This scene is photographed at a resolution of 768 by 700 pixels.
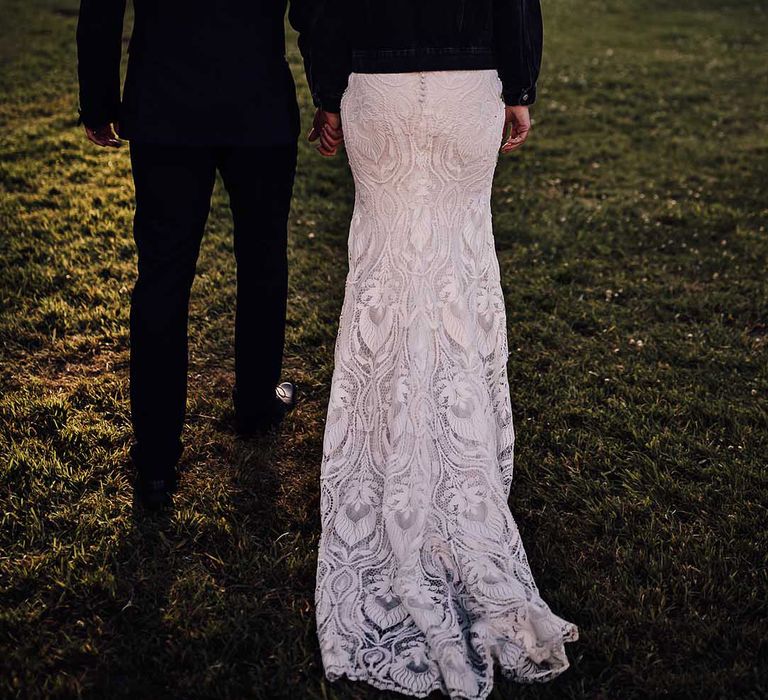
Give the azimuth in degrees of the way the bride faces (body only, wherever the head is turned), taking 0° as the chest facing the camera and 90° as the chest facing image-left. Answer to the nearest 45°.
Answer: approximately 180°

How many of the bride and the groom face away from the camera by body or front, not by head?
2

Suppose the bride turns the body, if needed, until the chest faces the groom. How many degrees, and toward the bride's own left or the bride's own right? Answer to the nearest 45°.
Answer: approximately 90° to the bride's own left

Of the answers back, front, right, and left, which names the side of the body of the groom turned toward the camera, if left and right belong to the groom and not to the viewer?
back

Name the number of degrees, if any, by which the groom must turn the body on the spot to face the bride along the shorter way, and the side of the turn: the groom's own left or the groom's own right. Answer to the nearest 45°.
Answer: approximately 135° to the groom's own right
